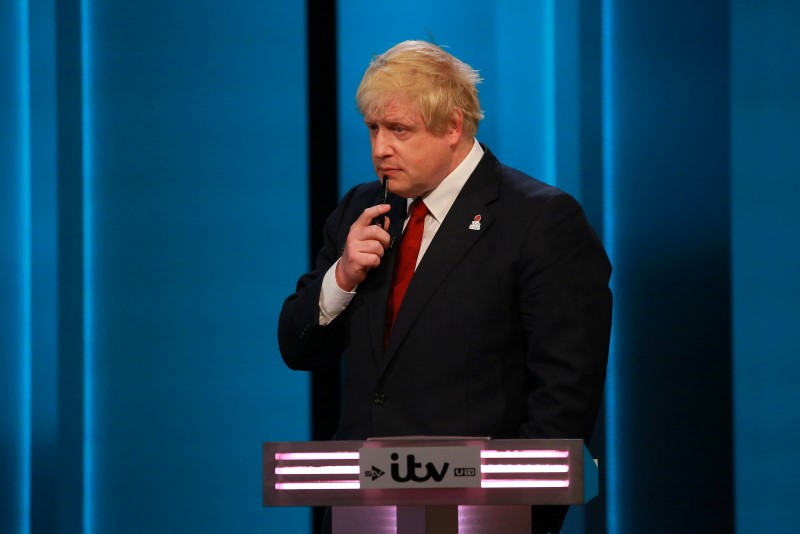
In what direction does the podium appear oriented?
toward the camera

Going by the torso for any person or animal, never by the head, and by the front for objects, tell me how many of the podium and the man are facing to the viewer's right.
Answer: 0

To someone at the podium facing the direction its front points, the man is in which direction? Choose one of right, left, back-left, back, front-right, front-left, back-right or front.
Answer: back

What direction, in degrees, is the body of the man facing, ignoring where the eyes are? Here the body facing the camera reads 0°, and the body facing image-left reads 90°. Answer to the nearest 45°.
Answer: approximately 45°

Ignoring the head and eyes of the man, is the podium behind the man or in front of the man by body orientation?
in front
